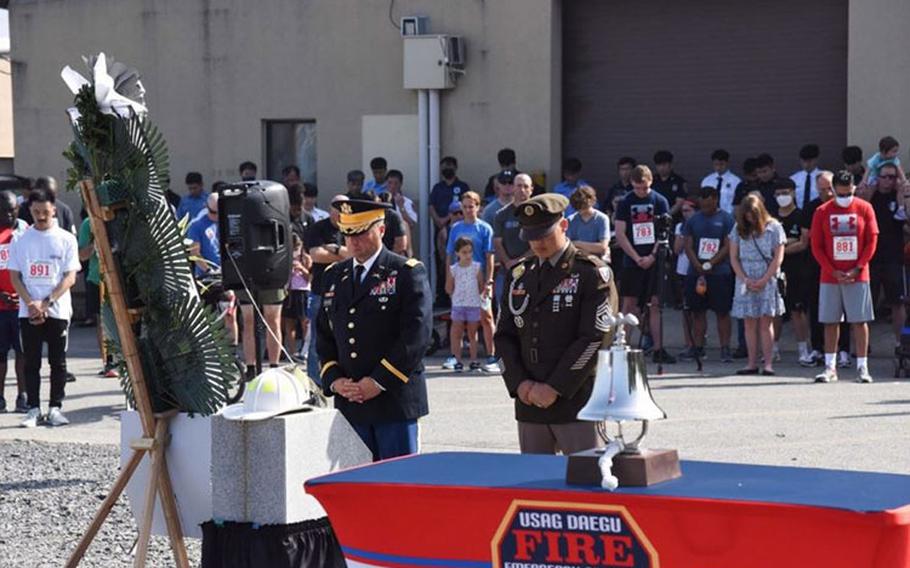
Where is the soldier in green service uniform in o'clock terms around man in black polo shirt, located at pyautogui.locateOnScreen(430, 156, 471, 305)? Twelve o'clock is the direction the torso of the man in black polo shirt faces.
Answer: The soldier in green service uniform is roughly at 12 o'clock from the man in black polo shirt.

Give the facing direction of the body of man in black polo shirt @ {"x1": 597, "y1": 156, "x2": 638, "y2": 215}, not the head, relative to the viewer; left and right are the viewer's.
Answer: facing the viewer

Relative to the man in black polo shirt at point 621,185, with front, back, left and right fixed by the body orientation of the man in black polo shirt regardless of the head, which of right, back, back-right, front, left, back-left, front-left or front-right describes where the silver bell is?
front

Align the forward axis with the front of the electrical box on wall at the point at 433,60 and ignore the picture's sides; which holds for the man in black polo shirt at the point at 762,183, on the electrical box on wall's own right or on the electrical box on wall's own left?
on the electrical box on wall's own left

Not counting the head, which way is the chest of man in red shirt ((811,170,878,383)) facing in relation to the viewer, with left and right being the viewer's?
facing the viewer

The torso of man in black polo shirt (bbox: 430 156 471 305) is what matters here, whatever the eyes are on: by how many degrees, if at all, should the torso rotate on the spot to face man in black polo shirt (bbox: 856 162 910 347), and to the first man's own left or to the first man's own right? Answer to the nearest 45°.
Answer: approximately 45° to the first man's own left

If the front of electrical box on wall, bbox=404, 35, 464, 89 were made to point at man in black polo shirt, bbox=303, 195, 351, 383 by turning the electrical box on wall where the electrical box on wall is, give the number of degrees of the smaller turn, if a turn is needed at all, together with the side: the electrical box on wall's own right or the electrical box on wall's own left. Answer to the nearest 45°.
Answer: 0° — it already faces them

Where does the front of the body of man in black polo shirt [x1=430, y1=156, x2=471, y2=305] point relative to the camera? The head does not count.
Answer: toward the camera

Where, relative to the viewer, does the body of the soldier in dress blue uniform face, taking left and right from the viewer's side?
facing the viewer and to the left of the viewer

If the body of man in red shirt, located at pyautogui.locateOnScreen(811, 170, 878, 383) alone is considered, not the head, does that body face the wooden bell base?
yes

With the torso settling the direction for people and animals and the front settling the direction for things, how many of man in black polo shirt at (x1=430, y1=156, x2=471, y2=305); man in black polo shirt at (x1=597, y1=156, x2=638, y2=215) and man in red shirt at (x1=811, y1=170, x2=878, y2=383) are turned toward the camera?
3
